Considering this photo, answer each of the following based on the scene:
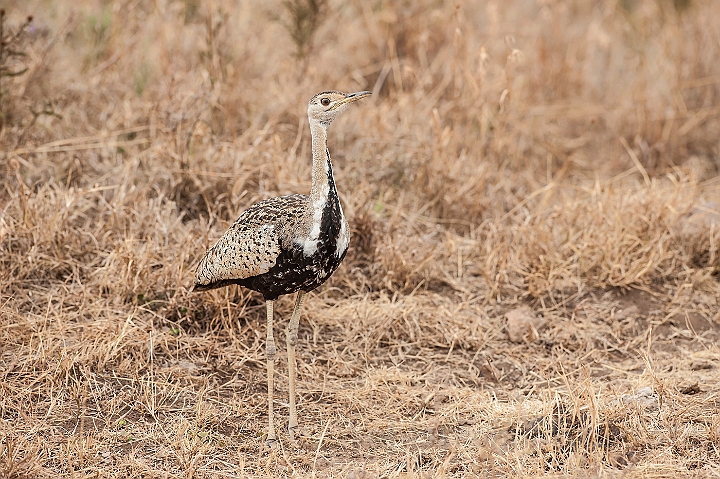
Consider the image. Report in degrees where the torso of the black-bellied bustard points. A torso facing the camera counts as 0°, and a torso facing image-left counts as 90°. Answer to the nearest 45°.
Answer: approximately 315°

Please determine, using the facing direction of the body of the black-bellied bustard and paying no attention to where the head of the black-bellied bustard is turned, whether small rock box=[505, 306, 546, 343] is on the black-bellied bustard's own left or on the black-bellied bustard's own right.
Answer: on the black-bellied bustard's own left
